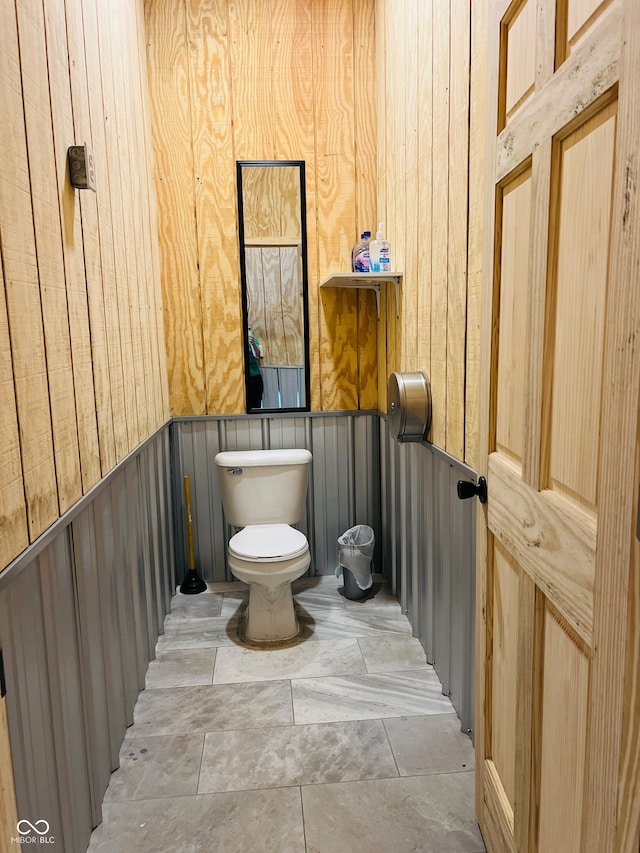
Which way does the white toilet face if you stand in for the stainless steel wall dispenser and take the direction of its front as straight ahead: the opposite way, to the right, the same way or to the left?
to the left

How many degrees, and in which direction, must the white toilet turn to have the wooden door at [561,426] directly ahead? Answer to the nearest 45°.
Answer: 0° — it already faces it

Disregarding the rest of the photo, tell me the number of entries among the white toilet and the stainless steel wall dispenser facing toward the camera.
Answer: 1

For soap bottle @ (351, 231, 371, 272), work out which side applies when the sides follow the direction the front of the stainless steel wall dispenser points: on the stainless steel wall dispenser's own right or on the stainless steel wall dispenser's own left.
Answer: on the stainless steel wall dispenser's own right

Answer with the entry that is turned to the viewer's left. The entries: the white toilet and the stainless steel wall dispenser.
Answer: the stainless steel wall dispenser

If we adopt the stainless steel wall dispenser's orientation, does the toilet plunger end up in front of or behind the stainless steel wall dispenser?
in front

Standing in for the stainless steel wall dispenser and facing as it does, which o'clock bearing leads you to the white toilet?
The white toilet is roughly at 1 o'clock from the stainless steel wall dispenser.

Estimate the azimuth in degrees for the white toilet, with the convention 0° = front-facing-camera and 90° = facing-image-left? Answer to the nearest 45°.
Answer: approximately 0°

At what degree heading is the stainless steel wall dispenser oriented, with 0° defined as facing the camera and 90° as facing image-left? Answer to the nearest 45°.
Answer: approximately 90°
